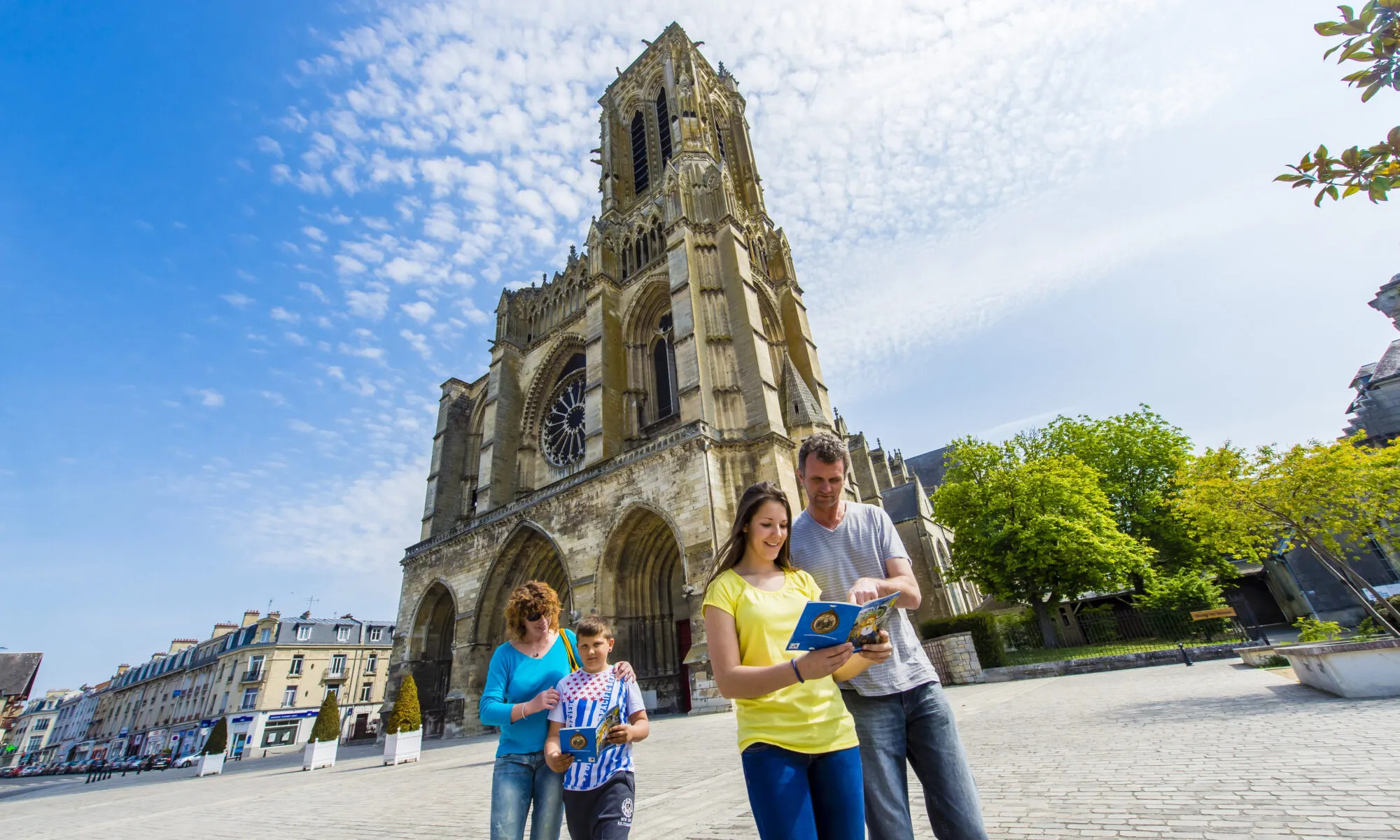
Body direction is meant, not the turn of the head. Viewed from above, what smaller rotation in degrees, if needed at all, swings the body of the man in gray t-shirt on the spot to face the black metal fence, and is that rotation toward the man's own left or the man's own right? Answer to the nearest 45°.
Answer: approximately 180°

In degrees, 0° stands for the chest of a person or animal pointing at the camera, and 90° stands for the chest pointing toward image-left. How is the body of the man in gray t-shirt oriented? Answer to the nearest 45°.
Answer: approximately 0°

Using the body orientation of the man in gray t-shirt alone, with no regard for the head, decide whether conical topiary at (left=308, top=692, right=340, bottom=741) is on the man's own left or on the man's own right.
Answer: on the man's own right

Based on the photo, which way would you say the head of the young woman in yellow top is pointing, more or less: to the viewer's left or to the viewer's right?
to the viewer's right

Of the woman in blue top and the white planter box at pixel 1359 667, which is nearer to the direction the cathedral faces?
the woman in blue top
